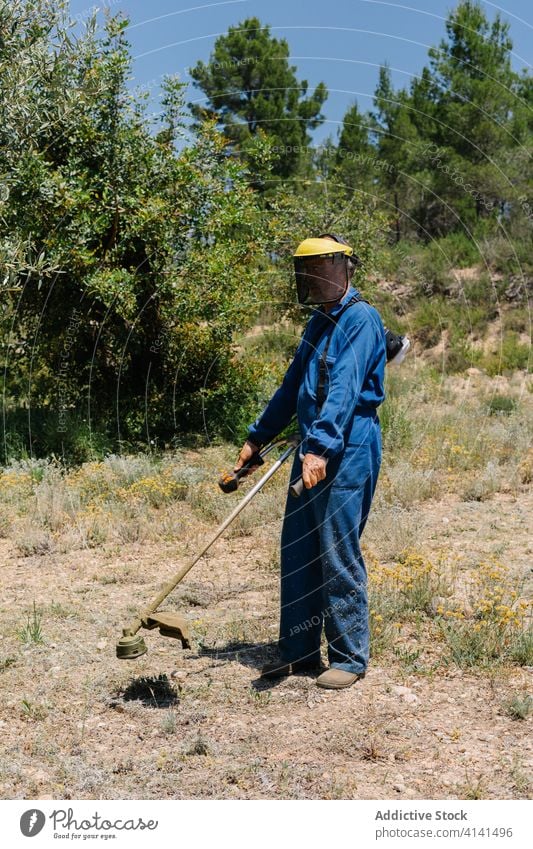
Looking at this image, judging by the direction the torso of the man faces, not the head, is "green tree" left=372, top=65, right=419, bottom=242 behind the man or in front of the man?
behind

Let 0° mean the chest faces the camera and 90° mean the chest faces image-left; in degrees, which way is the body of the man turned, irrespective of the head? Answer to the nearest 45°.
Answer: approximately 45°

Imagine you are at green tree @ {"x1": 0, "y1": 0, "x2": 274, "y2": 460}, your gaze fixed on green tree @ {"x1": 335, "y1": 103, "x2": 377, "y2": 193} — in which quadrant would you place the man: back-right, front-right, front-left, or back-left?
back-right

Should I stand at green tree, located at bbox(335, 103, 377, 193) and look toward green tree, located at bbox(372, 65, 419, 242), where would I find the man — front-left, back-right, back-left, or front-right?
back-right

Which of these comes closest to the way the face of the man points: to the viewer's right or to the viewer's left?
to the viewer's left

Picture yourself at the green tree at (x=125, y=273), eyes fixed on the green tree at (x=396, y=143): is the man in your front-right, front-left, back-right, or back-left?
back-right

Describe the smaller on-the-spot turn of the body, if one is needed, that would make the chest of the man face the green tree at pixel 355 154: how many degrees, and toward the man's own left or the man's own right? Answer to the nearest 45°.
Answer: approximately 135° to the man's own right

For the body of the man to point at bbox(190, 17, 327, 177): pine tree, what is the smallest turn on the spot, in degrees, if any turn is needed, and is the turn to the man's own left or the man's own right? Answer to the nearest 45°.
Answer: approximately 135° to the man's own right
